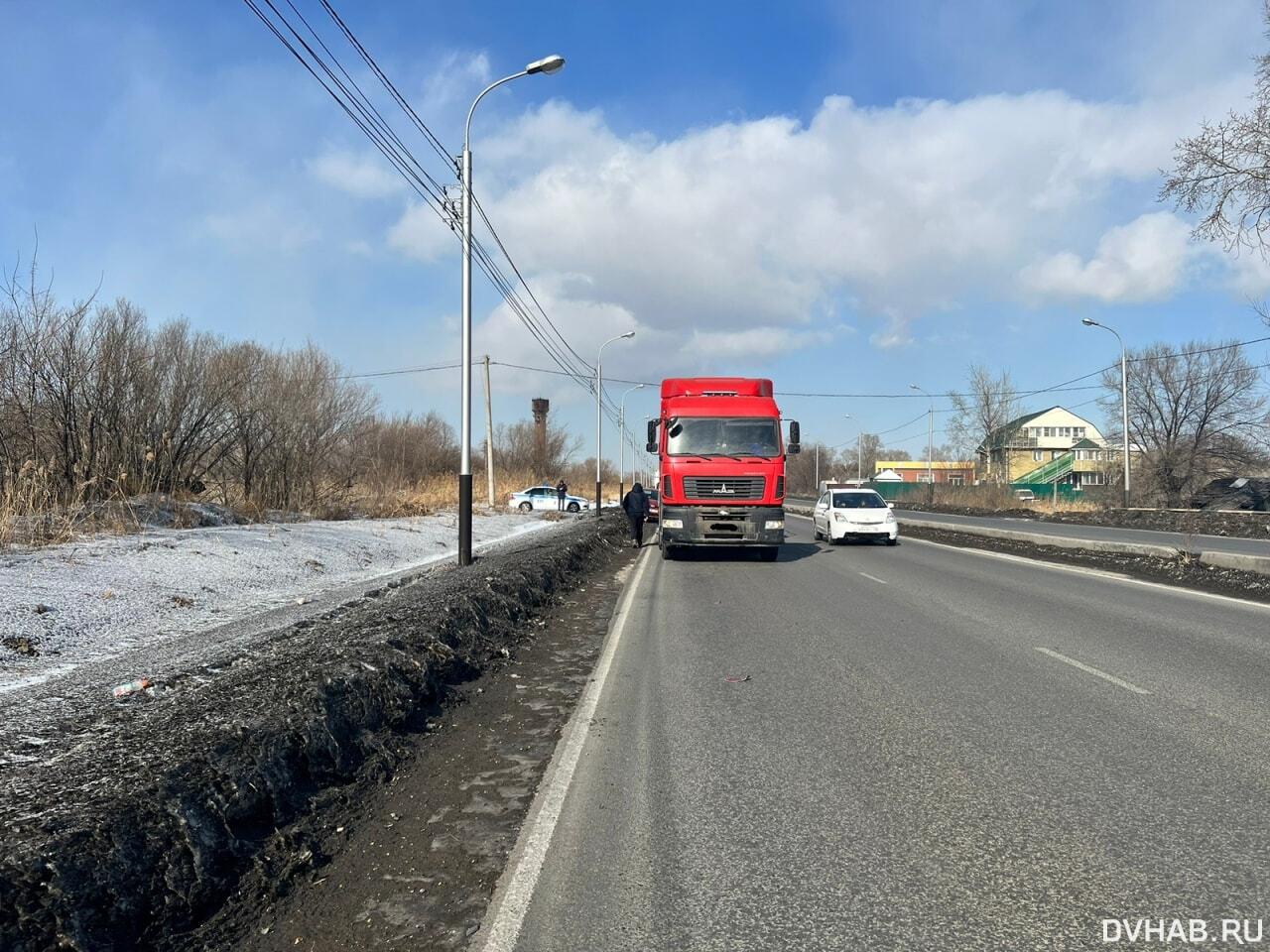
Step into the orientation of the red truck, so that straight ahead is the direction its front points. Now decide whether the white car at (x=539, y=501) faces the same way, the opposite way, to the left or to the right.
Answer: to the left

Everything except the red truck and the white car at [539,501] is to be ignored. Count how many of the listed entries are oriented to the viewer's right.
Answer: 1

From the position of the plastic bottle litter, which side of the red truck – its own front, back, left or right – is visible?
front

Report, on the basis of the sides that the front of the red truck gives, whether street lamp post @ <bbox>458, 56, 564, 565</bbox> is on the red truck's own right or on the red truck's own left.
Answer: on the red truck's own right

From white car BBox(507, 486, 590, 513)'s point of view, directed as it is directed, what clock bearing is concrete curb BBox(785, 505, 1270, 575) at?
The concrete curb is roughly at 2 o'clock from the white car.

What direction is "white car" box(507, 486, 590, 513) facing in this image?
to the viewer's right

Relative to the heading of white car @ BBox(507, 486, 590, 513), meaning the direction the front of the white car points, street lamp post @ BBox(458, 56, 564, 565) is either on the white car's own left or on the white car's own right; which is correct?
on the white car's own right

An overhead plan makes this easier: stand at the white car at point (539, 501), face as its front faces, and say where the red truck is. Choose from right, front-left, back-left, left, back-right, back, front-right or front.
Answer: right

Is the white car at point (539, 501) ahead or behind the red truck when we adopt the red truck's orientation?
behind

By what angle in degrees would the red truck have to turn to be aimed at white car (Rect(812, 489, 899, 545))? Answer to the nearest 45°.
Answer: approximately 135° to its left

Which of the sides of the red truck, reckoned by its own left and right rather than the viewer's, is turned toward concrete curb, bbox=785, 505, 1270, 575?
left

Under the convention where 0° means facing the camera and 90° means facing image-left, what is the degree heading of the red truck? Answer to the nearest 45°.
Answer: approximately 0°

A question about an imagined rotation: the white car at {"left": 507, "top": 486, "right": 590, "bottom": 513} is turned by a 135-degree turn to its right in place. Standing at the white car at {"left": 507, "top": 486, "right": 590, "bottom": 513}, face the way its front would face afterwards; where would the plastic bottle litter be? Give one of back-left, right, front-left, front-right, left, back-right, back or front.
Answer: front-left
